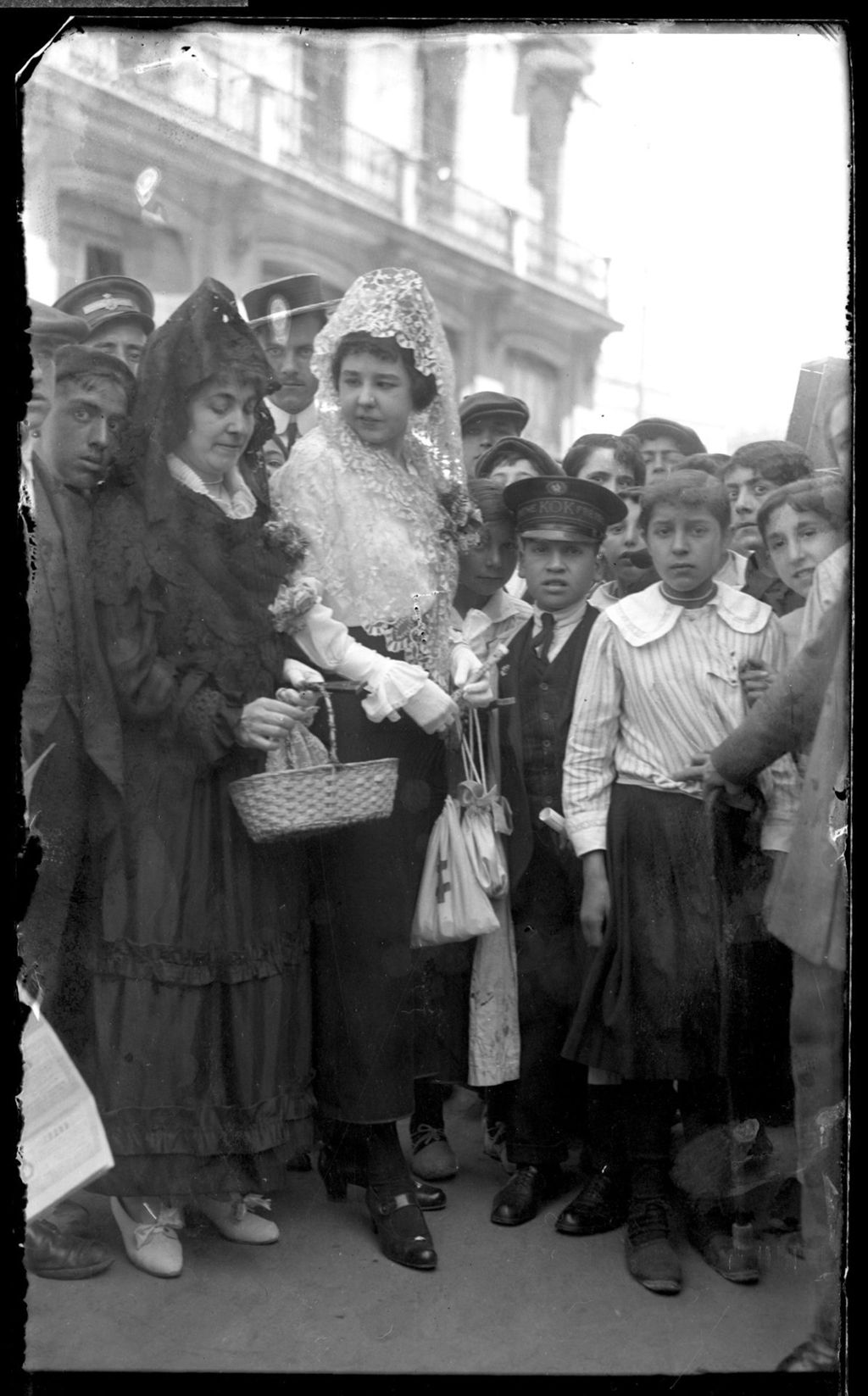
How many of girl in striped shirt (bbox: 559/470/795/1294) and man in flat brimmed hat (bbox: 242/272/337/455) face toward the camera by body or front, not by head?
2

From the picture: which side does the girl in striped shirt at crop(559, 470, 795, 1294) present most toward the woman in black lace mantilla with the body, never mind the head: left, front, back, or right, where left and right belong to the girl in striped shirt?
right

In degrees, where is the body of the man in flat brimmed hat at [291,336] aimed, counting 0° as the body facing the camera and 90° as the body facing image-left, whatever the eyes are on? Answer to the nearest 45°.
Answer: approximately 0°

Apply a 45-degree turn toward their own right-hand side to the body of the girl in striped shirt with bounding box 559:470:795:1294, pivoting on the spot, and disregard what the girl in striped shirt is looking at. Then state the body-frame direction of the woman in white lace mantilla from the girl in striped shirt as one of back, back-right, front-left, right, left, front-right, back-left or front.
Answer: front-right

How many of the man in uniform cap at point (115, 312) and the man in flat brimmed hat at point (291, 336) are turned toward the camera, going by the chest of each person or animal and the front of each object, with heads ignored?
2

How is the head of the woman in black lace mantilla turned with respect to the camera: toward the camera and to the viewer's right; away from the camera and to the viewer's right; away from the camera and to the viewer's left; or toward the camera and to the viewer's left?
toward the camera and to the viewer's right

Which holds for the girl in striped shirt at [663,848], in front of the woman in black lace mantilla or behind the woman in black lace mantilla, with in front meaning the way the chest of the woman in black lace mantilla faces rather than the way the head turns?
in front

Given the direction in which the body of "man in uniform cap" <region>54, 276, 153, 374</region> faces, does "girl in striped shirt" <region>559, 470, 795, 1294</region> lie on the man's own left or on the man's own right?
on the man's own left
